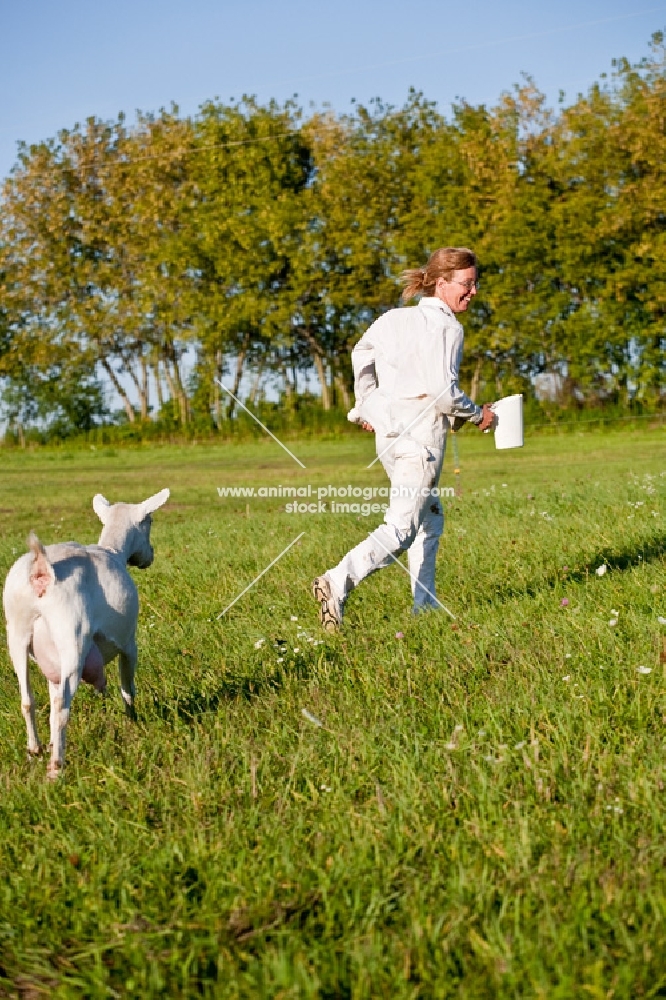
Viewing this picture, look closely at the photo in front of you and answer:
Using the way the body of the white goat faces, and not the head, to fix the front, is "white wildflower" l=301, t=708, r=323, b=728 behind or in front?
in front

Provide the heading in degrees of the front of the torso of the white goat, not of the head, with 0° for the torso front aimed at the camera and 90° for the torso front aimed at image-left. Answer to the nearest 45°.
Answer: approximately 225°
